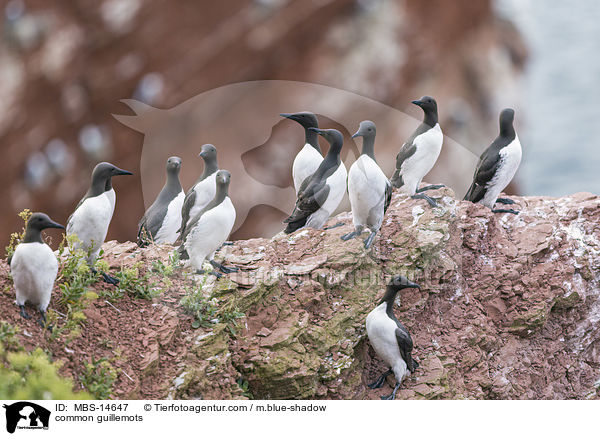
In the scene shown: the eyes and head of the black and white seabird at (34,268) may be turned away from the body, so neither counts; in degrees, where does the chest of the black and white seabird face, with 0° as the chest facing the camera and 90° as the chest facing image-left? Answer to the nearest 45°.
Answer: approximately 0°

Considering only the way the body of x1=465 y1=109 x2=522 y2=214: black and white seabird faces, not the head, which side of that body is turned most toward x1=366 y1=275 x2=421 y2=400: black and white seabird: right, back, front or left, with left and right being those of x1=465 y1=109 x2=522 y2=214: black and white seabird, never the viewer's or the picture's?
right

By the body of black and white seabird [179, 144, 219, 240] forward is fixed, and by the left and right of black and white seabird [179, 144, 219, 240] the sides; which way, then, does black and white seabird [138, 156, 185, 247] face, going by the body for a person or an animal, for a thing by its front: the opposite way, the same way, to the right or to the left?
the same way

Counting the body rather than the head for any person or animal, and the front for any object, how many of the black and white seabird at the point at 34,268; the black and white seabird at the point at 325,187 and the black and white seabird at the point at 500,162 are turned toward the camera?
1

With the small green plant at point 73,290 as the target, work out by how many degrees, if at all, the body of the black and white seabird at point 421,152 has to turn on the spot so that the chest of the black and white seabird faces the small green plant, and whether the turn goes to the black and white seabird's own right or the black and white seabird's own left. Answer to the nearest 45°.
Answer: approximately 90° to the black and white seabird's own right

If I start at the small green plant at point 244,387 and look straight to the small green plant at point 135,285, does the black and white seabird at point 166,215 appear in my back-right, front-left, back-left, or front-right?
front-right

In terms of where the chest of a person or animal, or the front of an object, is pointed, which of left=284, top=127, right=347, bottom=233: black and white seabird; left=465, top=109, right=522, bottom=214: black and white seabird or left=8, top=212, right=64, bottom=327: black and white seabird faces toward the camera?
left=8, top=212, right=64, bottom=327: black and white seabird

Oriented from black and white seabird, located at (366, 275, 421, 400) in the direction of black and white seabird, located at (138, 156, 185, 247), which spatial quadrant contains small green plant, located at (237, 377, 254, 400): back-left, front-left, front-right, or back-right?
front-left

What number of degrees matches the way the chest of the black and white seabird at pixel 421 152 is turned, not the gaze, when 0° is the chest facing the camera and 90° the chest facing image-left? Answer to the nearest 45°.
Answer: approximately 315°

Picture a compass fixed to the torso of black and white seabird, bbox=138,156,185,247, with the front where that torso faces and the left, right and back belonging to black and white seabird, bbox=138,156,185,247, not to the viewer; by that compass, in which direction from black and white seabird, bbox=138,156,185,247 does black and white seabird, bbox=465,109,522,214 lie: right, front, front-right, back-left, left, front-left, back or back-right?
front-left

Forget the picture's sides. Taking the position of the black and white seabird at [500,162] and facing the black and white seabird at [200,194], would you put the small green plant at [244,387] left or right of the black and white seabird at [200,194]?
left
